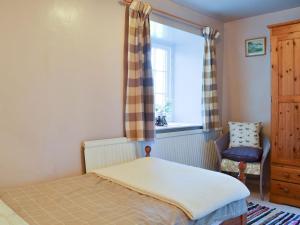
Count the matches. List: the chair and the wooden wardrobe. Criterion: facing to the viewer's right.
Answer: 0

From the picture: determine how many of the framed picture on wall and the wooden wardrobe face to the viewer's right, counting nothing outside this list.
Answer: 0

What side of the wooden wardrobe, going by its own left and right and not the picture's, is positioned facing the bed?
front

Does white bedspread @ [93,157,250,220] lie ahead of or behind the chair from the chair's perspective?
ahead

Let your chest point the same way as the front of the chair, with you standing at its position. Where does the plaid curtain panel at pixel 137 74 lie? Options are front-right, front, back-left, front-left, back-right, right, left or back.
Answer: front-right

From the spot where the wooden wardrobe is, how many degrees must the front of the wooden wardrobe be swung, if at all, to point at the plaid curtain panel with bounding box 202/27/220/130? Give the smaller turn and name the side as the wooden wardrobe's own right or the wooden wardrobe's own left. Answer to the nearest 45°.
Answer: approximately 45° to the wooden wardrobe's own right

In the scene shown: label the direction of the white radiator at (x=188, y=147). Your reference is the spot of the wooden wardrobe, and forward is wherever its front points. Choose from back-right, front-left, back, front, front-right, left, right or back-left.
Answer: front-right

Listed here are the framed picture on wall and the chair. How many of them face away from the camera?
0
